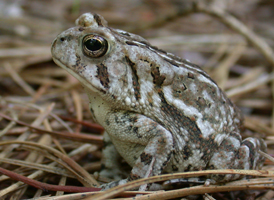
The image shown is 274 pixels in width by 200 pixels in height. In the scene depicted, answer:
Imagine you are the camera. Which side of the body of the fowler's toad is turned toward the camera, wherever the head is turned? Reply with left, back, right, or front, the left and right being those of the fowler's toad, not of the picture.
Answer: left
